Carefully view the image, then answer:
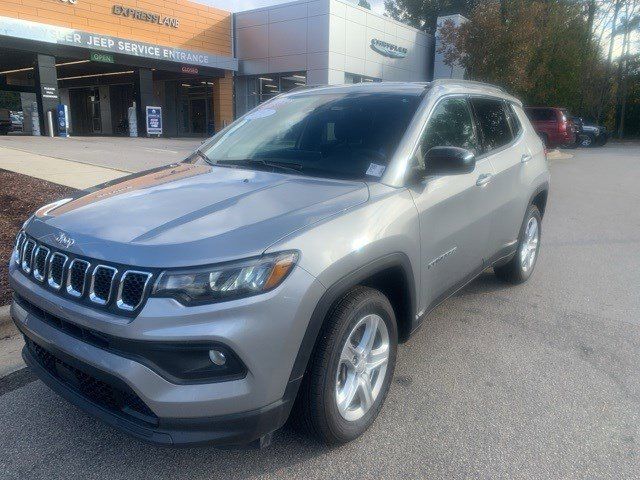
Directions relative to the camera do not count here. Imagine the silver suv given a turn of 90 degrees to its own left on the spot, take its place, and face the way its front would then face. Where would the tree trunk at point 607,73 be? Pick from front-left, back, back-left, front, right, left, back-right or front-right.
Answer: left

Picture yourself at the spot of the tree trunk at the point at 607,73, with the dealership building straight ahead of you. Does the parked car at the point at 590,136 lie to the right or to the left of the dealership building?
left

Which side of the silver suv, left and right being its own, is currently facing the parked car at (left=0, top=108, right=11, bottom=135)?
right

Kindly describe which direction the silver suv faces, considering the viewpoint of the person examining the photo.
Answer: facing the viewer and to the left of the viewer

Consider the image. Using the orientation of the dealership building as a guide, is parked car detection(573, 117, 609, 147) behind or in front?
in front

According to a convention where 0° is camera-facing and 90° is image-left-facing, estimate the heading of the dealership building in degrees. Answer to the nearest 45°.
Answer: approximately 315°

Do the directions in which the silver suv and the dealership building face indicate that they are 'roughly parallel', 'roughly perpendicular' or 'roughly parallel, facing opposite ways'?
roughly perpendicular

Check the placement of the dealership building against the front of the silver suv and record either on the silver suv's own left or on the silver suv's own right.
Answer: on the silver suv's own right

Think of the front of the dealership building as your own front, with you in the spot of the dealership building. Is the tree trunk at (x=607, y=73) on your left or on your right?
on your left

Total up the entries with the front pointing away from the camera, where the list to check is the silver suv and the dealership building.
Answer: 0

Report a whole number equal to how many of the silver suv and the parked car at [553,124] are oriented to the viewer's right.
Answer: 0
